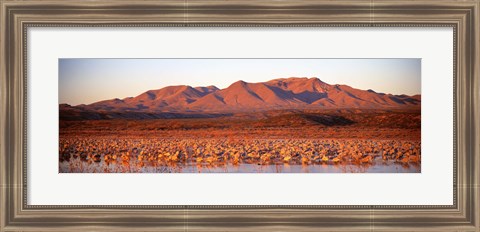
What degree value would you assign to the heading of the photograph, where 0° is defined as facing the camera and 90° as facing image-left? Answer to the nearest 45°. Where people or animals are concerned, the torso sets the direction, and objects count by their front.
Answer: approximately 0°
